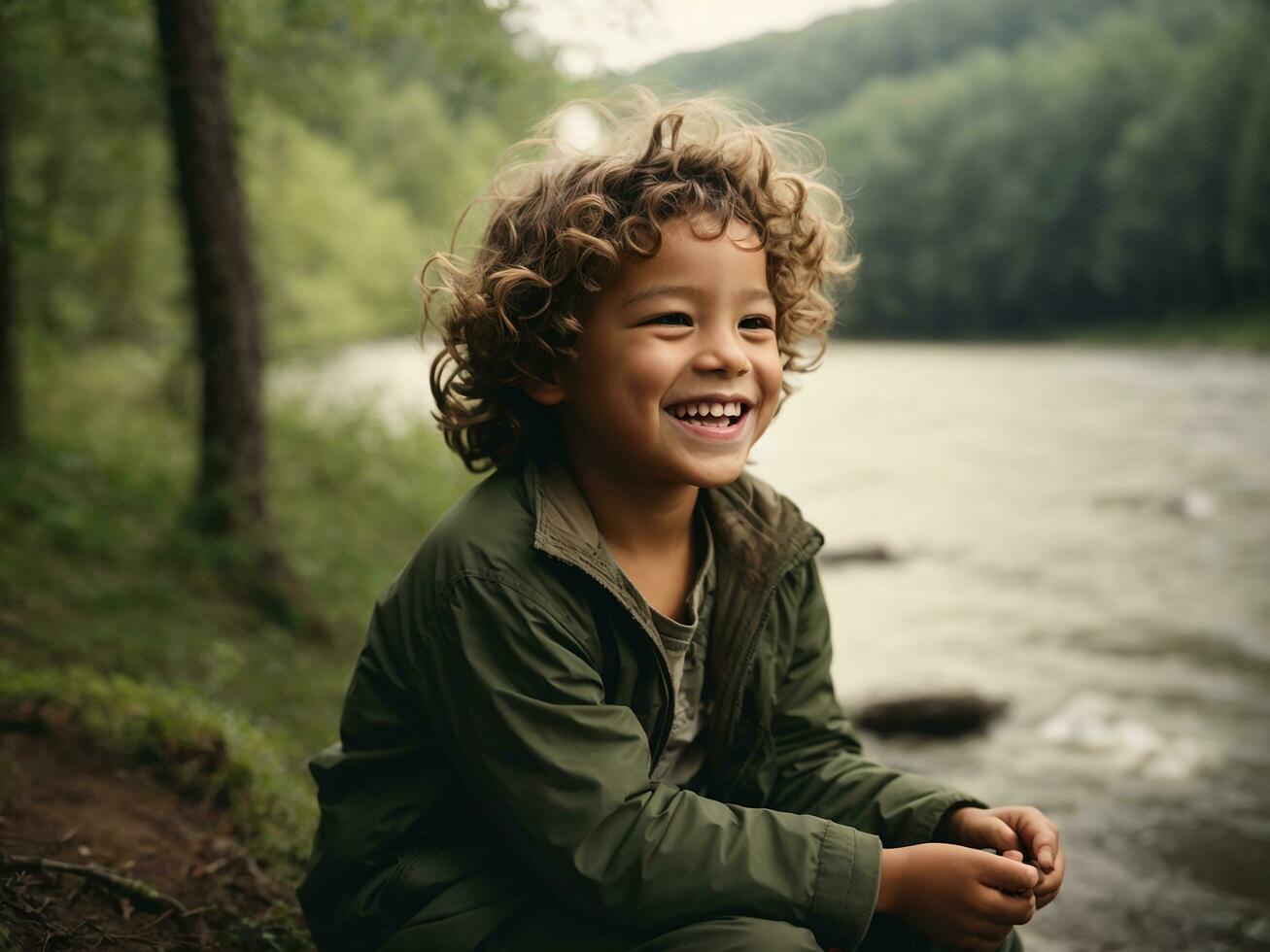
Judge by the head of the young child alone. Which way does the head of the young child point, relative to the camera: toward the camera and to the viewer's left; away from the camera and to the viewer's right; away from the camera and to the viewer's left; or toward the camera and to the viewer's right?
toward the camera and to the viewer's right

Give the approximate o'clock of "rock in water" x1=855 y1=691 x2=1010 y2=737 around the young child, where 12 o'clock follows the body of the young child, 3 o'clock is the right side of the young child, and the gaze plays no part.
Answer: The rock in water is roughly at 8 o'clock from the young child.

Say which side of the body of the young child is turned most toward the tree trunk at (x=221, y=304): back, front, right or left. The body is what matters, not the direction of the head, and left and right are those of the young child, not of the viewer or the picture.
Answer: back

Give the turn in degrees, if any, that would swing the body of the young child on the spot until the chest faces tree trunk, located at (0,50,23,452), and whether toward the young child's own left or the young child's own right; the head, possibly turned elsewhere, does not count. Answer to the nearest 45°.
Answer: approximately 180°

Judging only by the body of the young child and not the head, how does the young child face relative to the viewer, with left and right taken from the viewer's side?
facing the viewer and to the right of the viewer
